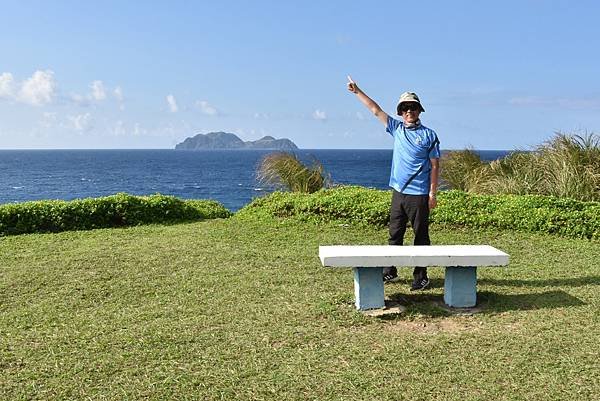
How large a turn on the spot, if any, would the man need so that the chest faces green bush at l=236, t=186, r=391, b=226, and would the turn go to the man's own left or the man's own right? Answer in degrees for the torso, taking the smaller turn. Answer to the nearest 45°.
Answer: approximately 180°

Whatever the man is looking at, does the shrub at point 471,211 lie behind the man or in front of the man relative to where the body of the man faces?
behind

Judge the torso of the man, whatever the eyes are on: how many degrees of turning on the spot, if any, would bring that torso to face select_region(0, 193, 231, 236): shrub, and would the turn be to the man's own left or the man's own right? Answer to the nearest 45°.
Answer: approximately 135° to the man's own right

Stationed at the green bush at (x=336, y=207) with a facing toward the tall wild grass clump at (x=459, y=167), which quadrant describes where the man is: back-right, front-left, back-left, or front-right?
back-right

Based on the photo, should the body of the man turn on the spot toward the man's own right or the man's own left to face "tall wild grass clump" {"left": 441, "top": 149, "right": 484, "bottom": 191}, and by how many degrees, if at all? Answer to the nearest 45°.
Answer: approximately 180°

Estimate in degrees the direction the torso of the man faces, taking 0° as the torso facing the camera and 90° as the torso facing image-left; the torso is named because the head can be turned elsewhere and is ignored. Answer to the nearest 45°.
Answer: approximately 0°
